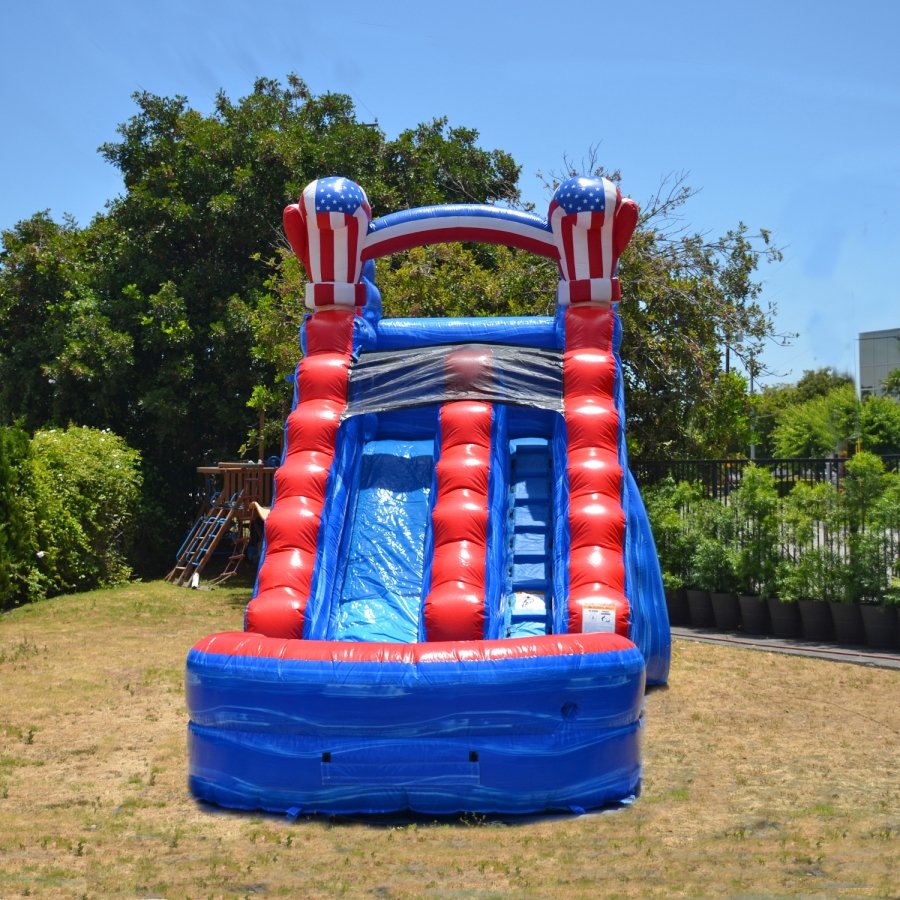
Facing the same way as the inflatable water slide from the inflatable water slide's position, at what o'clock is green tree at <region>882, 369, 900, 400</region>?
The green tree is roughly at 7 o'clock from the inflatable water slide.

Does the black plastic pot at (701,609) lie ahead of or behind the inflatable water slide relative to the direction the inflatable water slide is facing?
behind

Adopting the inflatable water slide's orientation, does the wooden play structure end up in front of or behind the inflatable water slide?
behind

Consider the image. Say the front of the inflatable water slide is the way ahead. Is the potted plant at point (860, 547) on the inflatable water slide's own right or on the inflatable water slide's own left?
on the inflatable water slide's own left

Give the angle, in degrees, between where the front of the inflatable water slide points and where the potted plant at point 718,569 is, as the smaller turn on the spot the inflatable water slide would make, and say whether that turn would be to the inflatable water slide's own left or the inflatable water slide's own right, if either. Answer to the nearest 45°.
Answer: approximately 135° to the inflatable water slide's own left

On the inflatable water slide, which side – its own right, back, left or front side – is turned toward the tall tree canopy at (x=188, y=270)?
back

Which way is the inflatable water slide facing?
toward the camera

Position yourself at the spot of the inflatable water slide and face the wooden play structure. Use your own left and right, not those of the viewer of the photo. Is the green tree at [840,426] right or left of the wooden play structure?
right

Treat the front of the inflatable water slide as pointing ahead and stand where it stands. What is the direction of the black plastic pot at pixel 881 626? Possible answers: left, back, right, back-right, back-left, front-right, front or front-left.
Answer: back-left

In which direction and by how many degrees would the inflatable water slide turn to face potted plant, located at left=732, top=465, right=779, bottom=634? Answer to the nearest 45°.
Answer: approximately 135° to its left

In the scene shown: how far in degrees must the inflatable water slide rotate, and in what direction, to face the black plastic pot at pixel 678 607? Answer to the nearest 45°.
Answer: approximately 135° to its left
